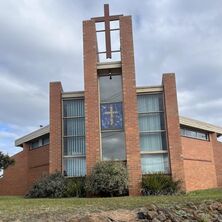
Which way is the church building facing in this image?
toward the camera

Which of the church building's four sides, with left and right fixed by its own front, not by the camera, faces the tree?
right
